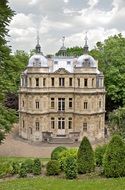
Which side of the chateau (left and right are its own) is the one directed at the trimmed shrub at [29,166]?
front

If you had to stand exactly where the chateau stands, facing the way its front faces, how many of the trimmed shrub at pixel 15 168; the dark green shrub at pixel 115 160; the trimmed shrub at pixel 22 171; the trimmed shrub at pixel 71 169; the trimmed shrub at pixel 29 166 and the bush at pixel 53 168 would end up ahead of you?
6

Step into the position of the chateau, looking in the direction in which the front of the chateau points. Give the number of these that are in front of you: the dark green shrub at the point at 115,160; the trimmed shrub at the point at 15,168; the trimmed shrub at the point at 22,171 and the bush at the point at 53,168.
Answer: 4

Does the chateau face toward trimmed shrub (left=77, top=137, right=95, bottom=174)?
yes

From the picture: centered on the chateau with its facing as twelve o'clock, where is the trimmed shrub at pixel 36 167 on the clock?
The trimmed shrub is roughly at 12 o'clock from the chateau.

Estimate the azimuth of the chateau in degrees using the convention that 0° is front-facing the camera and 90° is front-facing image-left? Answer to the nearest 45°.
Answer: approximately 0°

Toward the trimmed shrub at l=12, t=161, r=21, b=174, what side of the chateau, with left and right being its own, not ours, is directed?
front

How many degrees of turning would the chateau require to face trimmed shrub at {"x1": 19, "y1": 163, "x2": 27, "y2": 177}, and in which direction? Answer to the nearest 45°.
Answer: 0° — it already faces it
